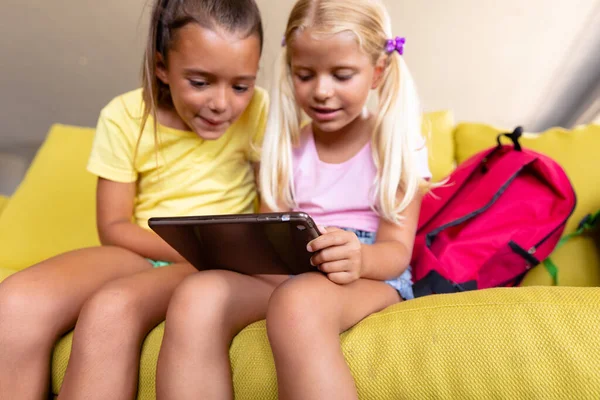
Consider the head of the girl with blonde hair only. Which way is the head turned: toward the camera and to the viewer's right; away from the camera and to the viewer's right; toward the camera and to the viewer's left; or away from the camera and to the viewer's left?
toward the camera and to the viewer's left

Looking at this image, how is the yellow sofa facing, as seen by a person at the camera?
facing the viewer

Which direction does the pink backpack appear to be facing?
toward the camera
